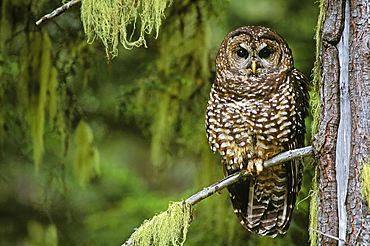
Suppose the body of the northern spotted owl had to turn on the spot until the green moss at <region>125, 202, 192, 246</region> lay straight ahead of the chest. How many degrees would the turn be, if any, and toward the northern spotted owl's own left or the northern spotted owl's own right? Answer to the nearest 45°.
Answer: approximately 45° to the northern spotted owl's own right

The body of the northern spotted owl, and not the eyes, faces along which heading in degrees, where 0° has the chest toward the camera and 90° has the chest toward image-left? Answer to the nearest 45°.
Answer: approximately 0°

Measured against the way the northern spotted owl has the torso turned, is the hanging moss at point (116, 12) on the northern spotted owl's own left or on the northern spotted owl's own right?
on the northern spotted owl's own right

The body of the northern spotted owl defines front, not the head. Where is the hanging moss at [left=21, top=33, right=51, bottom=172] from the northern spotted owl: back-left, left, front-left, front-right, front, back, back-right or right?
right
